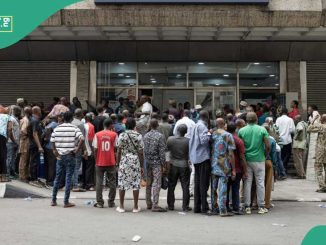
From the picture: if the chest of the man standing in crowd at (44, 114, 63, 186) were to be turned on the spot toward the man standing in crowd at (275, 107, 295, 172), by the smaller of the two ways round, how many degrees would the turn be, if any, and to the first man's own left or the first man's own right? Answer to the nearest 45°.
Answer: approximately 45° to the first man's own right

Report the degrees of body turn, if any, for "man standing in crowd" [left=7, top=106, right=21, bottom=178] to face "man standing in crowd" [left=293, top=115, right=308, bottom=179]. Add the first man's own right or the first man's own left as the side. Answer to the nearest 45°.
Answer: approximately 45° to the first man's own right

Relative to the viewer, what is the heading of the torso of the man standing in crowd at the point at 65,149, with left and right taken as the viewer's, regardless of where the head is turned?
facing away from the viewer

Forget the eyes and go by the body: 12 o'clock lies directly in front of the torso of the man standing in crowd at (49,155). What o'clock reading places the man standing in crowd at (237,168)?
the man standing in crowd at (237,168) is roughly at 3 o'clock from the man standing in crowd at (49,155).

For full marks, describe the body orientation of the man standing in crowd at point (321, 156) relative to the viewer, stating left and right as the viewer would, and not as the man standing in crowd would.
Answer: facing away from the viewer and to the left of the viewer

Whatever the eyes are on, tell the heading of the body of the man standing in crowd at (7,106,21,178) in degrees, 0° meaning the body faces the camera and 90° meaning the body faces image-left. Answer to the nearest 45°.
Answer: approximately 225°

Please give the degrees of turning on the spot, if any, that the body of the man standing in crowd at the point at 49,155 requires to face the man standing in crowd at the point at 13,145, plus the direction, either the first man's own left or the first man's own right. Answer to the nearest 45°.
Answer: approximately 135° to the first man's own left

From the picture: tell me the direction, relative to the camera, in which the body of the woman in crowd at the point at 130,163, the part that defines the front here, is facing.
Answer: away from the camera

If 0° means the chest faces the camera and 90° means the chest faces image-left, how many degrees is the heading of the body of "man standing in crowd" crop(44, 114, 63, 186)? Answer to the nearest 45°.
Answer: approximately 225°
